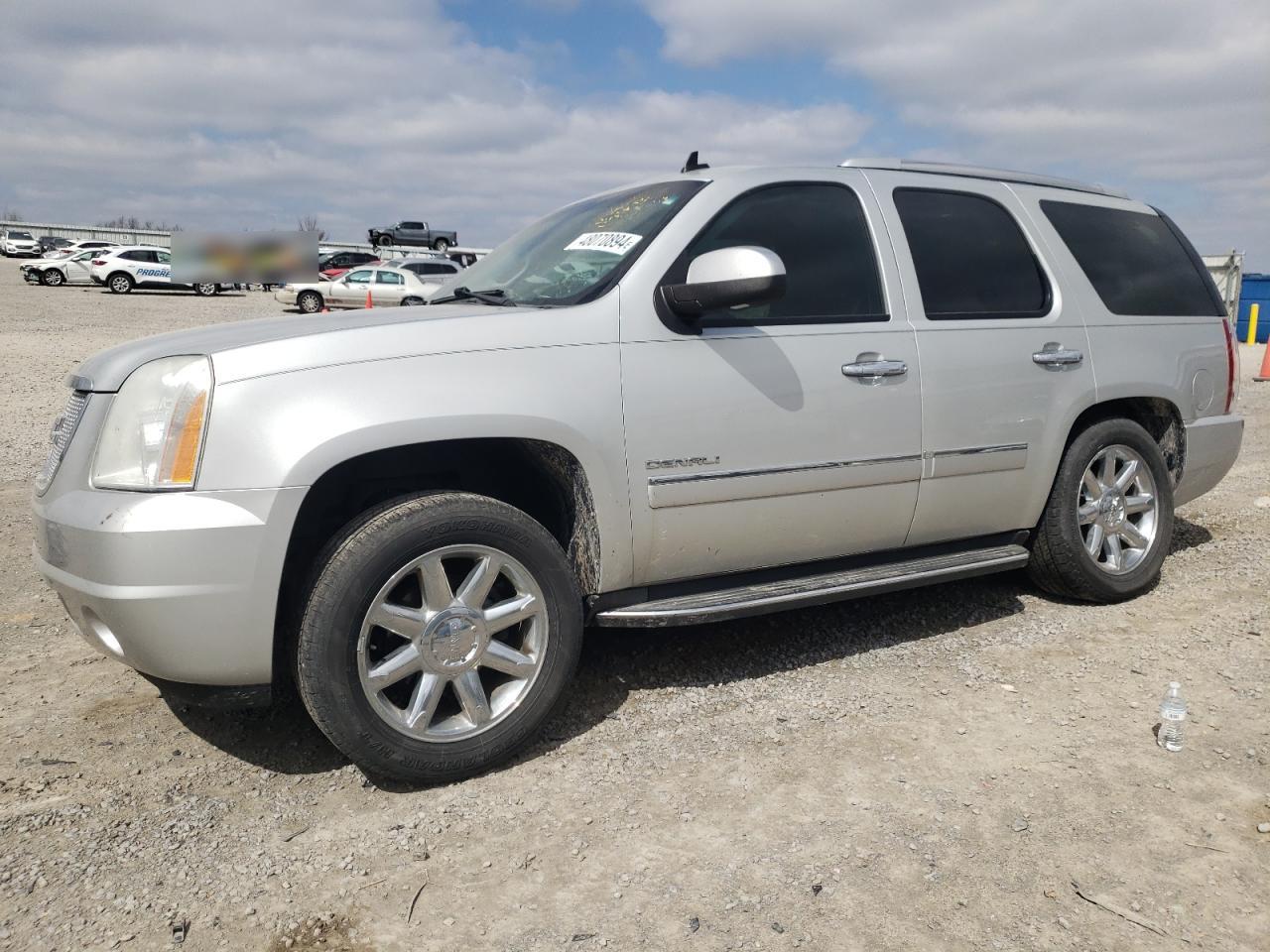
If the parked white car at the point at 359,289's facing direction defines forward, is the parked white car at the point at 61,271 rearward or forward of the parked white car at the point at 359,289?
forward

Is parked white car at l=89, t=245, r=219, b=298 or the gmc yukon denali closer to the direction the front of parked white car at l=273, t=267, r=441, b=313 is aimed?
the parked white car

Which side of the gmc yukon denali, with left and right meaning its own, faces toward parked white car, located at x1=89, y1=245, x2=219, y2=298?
right

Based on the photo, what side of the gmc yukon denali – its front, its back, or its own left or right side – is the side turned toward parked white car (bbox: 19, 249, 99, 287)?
right

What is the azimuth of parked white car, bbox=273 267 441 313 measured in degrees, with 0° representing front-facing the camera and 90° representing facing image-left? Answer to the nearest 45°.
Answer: approximately 90°
